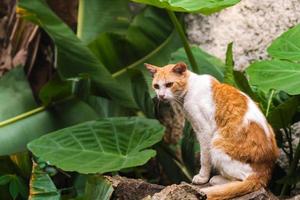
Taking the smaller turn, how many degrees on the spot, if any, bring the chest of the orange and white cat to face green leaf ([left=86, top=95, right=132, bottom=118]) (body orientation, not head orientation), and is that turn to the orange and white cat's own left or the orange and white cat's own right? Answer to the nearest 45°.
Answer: approximately 45° to the orange and white cat's own right

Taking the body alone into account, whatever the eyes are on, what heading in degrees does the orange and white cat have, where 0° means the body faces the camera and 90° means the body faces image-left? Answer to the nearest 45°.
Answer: approximately 90°

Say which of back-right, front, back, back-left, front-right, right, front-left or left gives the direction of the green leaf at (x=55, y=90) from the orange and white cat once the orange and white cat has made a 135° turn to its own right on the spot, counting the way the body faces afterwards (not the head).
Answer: left

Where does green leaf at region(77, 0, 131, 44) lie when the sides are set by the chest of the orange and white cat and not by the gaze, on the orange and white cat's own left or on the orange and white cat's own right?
on the orange and white cat's own right

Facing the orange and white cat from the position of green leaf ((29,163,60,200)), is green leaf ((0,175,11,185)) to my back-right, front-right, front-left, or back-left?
back-left

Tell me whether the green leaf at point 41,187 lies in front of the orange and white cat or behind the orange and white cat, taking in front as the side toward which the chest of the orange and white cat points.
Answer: in front

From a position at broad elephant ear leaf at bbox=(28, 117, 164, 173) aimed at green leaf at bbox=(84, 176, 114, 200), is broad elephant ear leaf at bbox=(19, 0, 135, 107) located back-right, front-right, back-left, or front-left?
back-right

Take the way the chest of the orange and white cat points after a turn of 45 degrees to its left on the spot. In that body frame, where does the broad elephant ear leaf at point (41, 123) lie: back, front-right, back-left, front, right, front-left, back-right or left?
right

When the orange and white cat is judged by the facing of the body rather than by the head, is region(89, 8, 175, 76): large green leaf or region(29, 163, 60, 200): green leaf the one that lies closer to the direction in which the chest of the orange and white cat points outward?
the green leaf
